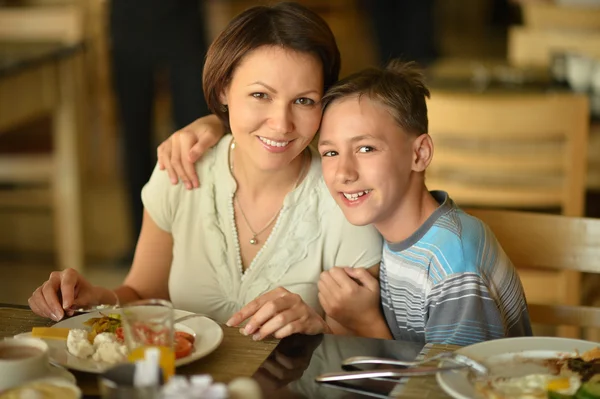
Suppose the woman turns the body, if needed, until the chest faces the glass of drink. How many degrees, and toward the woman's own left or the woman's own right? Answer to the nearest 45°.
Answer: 0° — they already face it

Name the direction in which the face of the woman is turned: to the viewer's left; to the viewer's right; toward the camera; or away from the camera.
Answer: toward the camera

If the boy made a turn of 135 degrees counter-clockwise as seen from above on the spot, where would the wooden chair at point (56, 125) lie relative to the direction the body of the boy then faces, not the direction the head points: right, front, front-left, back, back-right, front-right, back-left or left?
back-left

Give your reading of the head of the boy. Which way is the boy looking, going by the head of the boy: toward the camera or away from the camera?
toward the camera

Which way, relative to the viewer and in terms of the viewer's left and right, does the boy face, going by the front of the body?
facing the viewer and to the left of the viewer

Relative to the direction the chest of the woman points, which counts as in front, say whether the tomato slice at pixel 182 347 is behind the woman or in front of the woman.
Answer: in front

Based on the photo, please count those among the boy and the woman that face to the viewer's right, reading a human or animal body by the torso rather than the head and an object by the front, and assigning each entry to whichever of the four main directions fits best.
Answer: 0

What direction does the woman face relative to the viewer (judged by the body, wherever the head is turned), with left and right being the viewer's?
facing the viewer

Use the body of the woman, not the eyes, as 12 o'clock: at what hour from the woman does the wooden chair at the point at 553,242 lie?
The wooden chair is roughly at 9 o'clock from the woman.

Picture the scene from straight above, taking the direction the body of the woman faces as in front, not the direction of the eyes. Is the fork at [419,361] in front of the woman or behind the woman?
in front
